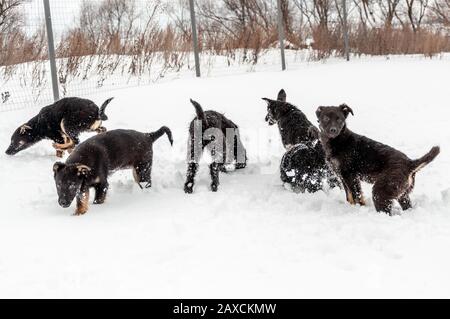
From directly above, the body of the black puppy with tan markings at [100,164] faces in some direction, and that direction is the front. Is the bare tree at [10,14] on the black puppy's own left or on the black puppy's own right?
on the black puppy's own right

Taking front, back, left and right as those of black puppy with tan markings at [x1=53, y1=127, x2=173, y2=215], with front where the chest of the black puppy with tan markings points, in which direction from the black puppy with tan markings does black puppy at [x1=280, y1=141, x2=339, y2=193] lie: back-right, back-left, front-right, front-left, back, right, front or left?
back-left

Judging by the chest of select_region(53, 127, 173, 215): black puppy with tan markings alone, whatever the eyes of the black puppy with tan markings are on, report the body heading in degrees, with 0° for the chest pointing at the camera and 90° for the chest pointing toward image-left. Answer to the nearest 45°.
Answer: approximately 45°

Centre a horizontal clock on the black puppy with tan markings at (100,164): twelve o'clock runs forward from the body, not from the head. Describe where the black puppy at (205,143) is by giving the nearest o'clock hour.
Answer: The black puppy is roughly at 7 o'clock from the black puppy with tan markings.

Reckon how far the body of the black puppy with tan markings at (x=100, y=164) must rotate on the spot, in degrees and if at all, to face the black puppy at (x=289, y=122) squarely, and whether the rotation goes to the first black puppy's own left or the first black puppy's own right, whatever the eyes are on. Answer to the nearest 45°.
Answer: approximately 135° to the first black puppy's own left

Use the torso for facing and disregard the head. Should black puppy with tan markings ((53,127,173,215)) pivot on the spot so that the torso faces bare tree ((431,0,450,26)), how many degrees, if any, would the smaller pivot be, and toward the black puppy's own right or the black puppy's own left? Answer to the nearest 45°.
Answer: approximately 180°

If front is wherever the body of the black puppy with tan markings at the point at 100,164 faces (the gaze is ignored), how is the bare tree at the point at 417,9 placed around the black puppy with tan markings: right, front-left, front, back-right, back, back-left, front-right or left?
back

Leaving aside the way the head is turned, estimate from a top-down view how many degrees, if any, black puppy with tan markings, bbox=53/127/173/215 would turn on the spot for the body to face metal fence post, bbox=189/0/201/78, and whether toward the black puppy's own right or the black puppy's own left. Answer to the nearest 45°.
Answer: approximately 135° to the black puppy's own right

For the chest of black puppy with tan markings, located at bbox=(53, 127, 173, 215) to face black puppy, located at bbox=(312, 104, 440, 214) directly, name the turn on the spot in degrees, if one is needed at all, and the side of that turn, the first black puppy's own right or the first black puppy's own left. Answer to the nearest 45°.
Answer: approximately 135° to the first black puppy's own left

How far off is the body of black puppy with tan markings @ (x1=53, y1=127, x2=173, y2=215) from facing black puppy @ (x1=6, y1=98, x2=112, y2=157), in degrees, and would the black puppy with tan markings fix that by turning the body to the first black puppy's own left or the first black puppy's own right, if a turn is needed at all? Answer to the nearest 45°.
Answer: approximately 135° to the first black puppy's own right
